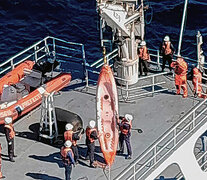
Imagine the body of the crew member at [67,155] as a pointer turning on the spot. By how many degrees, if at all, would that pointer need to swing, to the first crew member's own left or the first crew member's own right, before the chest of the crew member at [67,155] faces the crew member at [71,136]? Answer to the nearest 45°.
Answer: approximately 45° to the first crew member's own left

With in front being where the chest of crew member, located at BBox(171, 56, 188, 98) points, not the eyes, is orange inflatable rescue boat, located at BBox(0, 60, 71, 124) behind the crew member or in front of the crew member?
in front

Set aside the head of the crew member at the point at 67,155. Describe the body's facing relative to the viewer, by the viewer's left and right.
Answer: facing away from the viewer and to the right of the viewer

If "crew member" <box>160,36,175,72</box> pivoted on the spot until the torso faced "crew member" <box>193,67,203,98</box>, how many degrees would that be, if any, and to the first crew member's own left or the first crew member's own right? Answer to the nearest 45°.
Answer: approximately 45° to the first crew member's own left

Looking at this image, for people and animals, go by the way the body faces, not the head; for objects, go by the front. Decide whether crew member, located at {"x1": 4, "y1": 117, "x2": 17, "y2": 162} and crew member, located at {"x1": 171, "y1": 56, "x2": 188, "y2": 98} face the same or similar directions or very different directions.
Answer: very different directions

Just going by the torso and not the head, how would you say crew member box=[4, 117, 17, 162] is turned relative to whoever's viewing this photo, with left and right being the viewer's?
facing to the right of the viewer

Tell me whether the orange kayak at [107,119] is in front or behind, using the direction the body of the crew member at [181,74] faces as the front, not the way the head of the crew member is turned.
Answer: in front

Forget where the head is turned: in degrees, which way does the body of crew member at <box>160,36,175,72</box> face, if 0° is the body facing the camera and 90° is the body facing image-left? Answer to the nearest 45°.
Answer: approximately 0°
